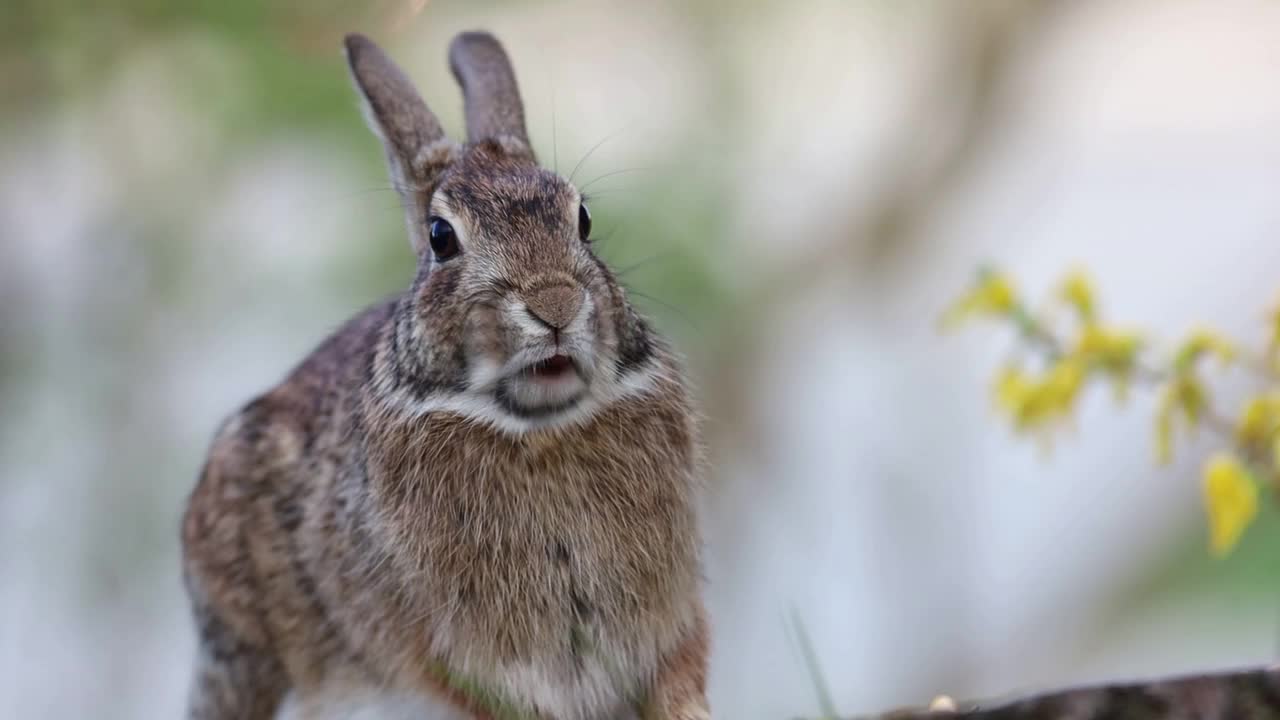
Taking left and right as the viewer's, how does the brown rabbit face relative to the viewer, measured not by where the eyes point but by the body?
facing the viewer and to the right of the viewer
